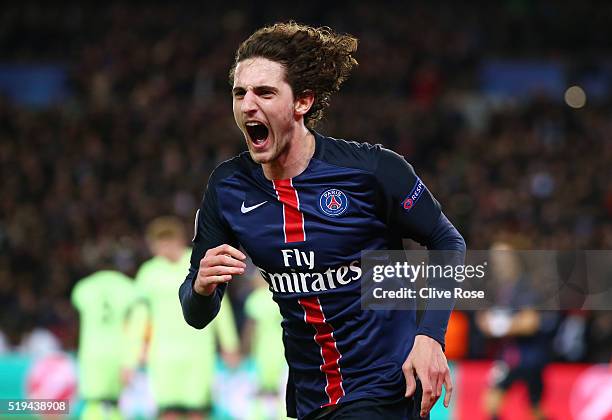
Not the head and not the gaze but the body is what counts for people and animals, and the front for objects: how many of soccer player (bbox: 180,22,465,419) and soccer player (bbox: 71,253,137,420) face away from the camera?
1

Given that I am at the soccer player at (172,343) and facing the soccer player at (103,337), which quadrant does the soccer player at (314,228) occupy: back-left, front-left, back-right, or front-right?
back-left

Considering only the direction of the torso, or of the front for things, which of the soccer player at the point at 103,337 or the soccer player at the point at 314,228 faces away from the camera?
the soccer player at the point at 103,337

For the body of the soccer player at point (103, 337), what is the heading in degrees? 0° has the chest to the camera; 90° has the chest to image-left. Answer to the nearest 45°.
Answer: approximately 180°

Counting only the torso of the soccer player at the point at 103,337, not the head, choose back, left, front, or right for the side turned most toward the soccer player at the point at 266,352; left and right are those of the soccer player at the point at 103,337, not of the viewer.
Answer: right

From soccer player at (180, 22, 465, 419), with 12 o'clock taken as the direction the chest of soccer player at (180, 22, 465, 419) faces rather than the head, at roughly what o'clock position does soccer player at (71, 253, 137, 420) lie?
soccer player at (71, 253, 137, 420) is roughly at 4 o'clock from soccer player at (180, 22, 465, 419).

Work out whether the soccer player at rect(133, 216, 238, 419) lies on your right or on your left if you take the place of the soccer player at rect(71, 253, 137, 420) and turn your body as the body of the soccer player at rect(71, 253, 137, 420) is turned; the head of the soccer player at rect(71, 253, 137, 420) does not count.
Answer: on your right

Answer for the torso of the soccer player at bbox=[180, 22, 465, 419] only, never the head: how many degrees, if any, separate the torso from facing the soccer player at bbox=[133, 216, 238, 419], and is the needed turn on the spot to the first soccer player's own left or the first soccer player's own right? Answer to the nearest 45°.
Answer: approximately 135° to the first soccer player's own right

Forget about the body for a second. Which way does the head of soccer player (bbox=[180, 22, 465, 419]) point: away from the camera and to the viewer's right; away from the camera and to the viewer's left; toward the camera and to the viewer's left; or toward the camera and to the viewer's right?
toward the camera and to the viewer's left

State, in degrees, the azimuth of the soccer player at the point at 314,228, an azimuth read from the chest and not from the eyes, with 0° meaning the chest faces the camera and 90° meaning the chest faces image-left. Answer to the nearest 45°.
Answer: approximately 45°
